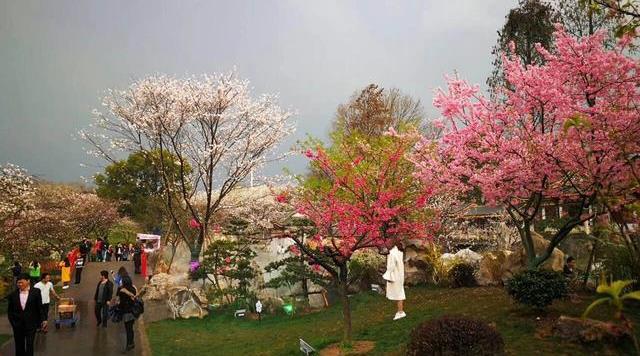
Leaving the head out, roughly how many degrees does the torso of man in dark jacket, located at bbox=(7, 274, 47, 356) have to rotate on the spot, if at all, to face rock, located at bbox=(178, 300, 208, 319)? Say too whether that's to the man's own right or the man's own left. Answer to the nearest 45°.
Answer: approximately 135° to the man's own left

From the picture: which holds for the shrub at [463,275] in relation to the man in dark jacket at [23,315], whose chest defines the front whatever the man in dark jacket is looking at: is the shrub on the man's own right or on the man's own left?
on the man's own left

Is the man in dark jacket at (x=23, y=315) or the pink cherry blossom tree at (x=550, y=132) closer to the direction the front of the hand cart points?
the man in dark jacket

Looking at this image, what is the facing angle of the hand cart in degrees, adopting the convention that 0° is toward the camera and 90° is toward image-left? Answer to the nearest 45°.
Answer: approximately 0°

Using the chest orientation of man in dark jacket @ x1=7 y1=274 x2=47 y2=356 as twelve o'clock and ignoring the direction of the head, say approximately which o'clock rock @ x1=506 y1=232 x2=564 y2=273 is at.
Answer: The rock is roughly at 9 o'clock from the man in dark jacket.
